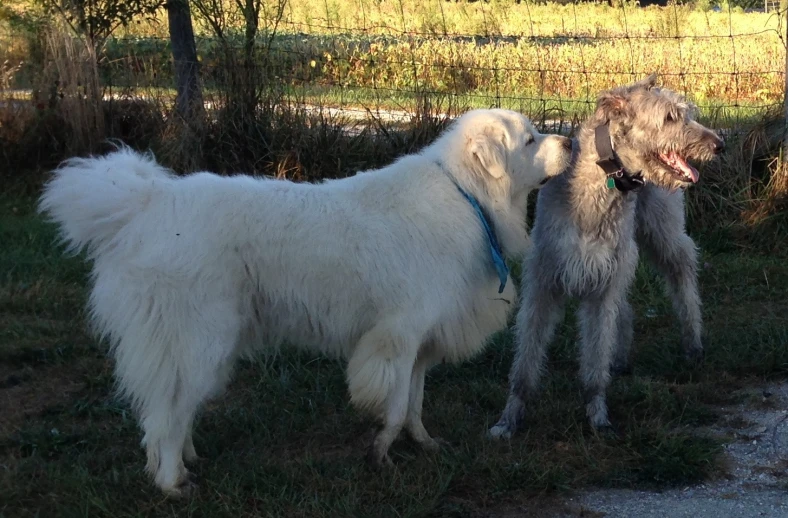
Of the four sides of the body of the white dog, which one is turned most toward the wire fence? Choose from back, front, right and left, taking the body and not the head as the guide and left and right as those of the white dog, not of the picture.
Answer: left

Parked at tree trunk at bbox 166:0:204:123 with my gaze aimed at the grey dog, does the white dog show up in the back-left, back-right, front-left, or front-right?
front-right

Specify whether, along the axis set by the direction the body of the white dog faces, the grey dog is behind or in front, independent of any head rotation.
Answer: in front

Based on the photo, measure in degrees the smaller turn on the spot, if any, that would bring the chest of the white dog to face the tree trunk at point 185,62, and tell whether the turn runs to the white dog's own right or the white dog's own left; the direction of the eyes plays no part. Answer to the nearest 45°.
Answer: approximately 90° to the white dog's own left

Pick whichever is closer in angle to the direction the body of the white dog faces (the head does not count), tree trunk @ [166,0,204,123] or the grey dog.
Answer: the grey dog

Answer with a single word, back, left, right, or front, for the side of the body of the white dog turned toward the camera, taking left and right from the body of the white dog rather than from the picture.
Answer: right

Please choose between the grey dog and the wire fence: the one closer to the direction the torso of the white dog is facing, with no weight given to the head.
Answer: the grey dog
